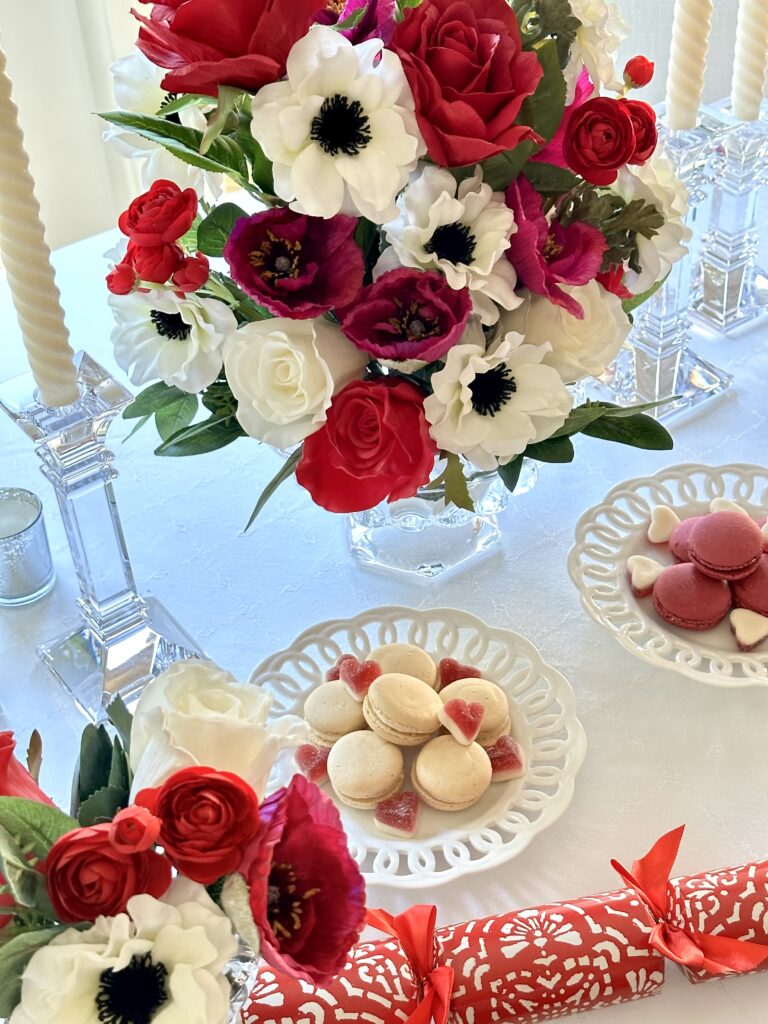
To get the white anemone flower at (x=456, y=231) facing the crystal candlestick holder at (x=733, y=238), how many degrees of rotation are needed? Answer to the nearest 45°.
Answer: approximately 135° to its left

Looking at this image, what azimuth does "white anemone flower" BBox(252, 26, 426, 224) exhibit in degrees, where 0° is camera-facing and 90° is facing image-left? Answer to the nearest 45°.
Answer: approximately 0°

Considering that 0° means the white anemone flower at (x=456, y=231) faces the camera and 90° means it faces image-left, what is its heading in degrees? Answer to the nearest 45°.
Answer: approximately 0°
